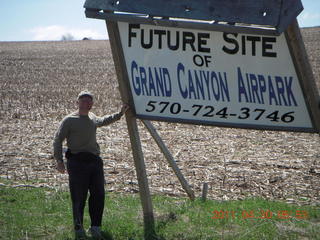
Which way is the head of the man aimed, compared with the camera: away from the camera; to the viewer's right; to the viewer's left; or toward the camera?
toward the camera

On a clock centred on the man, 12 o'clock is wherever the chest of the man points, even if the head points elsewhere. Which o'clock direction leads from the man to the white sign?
The white sign is roughly at 10 o'clock from the man.

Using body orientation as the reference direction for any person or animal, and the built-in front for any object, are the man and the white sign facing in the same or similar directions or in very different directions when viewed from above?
same or similar directions

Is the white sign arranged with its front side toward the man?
no

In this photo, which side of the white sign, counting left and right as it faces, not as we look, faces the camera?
front

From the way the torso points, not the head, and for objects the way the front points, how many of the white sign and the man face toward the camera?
2
